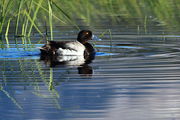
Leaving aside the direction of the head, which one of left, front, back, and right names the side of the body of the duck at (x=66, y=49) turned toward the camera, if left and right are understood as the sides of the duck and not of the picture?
right
